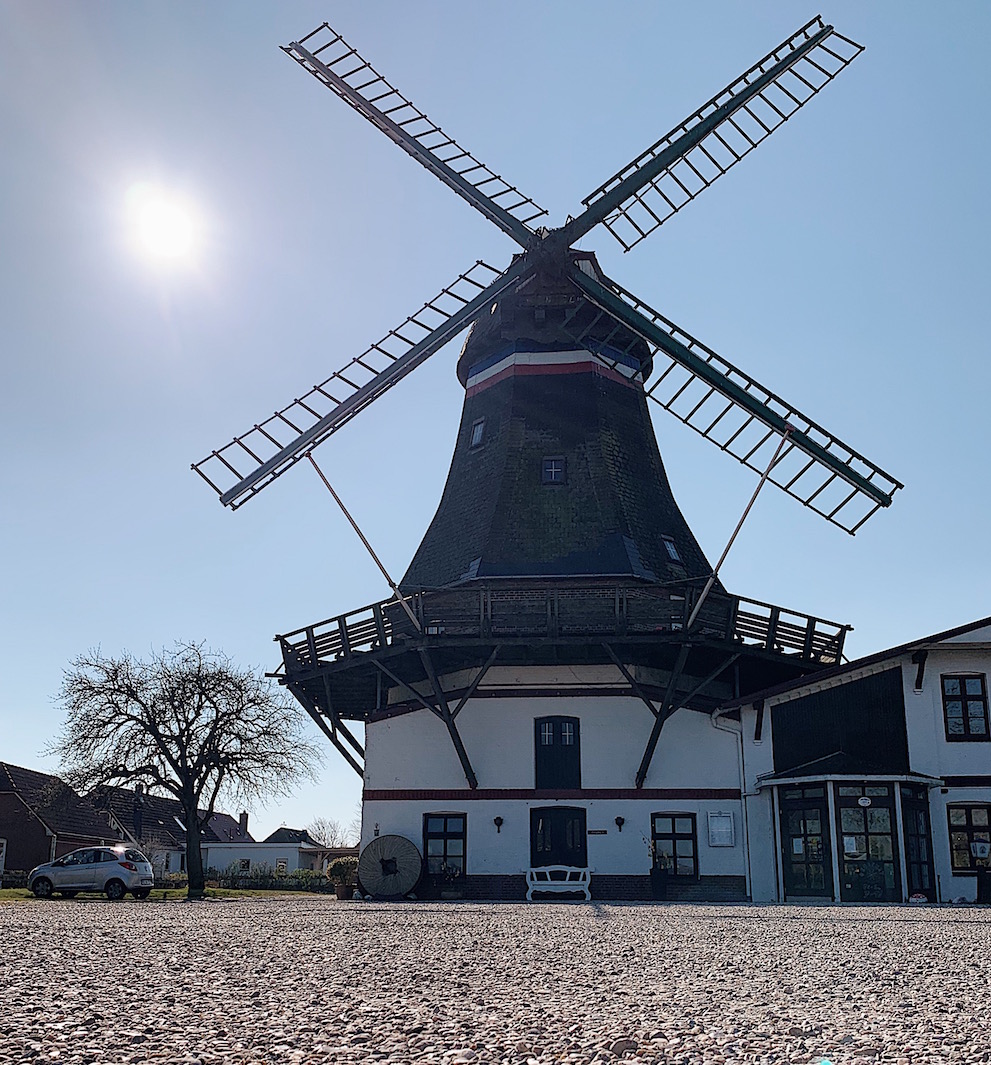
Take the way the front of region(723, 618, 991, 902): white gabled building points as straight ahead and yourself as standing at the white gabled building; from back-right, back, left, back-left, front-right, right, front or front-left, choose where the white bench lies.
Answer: right

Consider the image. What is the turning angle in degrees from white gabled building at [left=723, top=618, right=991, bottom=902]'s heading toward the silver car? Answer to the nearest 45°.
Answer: approximately 90° to its right

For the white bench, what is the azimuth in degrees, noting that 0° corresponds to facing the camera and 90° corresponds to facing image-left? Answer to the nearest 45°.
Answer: approximately 0°

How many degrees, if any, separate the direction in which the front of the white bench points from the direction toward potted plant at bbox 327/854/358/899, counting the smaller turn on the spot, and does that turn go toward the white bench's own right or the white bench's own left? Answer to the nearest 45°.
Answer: approximately 135° to the white bench's own right

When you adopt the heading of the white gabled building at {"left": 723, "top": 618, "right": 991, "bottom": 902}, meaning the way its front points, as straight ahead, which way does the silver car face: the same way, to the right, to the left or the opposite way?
to the right

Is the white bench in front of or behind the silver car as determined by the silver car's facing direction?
behind

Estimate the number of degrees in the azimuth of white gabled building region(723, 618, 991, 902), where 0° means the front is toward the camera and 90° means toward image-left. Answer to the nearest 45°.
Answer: approximately 0°

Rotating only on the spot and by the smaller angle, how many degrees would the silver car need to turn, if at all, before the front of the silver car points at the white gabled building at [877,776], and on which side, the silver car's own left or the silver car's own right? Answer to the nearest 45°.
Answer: approximately 180°

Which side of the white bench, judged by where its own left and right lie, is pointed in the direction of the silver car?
right

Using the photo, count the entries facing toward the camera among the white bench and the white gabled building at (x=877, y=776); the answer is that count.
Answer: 2

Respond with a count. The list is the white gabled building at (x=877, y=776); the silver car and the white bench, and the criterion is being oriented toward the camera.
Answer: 2
